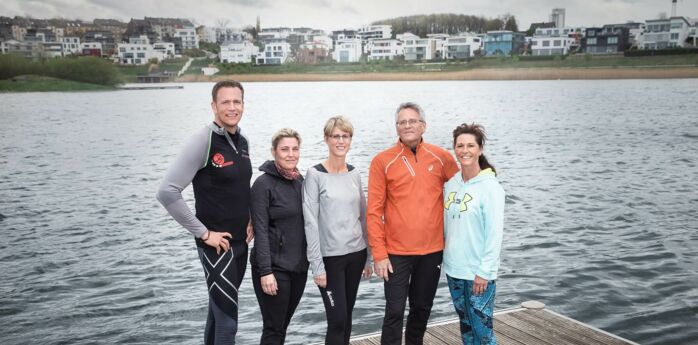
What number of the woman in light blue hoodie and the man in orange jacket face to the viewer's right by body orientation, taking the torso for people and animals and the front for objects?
0

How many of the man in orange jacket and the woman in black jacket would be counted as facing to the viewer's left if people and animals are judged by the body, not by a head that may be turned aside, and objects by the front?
0

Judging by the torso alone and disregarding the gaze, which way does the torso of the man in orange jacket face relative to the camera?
toward the camera

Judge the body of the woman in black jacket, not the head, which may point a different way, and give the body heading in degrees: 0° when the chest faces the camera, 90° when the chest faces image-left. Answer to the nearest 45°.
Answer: approximately 315°

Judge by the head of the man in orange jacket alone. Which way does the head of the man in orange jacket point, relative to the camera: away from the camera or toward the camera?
toward the camera

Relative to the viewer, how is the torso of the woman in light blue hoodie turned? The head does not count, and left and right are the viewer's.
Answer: facing the viewer and to the left of the viewer
